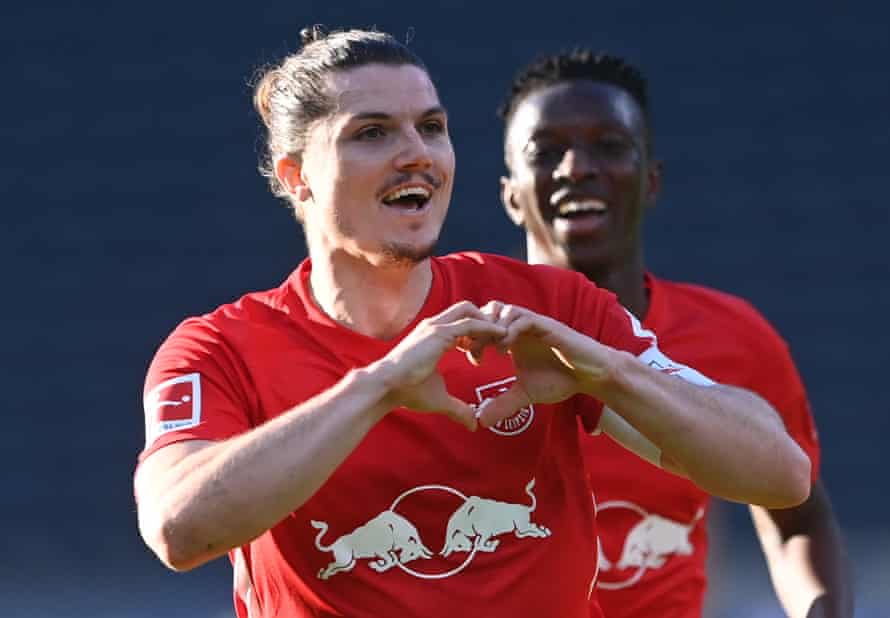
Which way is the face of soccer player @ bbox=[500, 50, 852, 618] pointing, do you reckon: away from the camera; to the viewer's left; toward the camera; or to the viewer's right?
toward the camera

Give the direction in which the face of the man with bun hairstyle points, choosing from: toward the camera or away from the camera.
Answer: toward the camera

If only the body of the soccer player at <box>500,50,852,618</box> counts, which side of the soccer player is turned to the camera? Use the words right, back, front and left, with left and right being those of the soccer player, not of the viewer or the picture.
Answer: front
